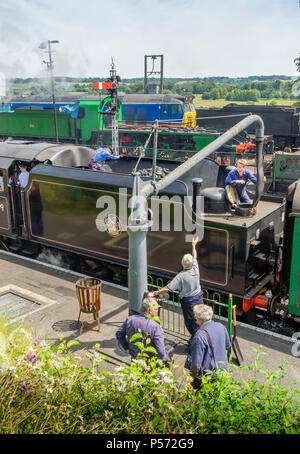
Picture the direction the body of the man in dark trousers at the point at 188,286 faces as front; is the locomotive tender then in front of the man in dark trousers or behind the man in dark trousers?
in front

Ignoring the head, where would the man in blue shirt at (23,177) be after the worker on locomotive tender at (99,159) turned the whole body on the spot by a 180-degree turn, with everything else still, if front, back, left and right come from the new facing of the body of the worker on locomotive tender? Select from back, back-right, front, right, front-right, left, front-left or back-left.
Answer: front

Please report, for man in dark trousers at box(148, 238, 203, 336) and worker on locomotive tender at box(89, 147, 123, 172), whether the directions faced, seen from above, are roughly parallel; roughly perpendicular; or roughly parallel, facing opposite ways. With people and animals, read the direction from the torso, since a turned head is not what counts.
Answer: roughly perpendicular

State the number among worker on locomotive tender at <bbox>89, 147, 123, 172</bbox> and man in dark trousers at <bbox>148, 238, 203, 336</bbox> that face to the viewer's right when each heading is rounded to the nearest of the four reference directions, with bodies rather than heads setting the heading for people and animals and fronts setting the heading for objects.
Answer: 1

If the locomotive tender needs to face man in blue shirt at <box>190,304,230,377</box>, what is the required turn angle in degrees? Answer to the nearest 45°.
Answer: approximately 135° to its left

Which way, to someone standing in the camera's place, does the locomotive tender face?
facing away from the viewer and to the left of the viewer

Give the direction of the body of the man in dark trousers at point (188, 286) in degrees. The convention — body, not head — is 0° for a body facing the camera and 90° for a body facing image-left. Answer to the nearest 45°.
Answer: approximately 180°

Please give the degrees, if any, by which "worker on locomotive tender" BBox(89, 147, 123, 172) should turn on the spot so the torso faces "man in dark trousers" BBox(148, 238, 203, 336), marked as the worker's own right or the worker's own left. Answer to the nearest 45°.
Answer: approximately 90° to the worker's own right

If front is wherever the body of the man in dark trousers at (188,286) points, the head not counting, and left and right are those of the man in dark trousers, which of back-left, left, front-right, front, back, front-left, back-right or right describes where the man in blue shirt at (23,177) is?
front-left

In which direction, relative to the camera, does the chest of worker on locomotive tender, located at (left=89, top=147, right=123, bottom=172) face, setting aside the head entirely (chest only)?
to the viewer's right
